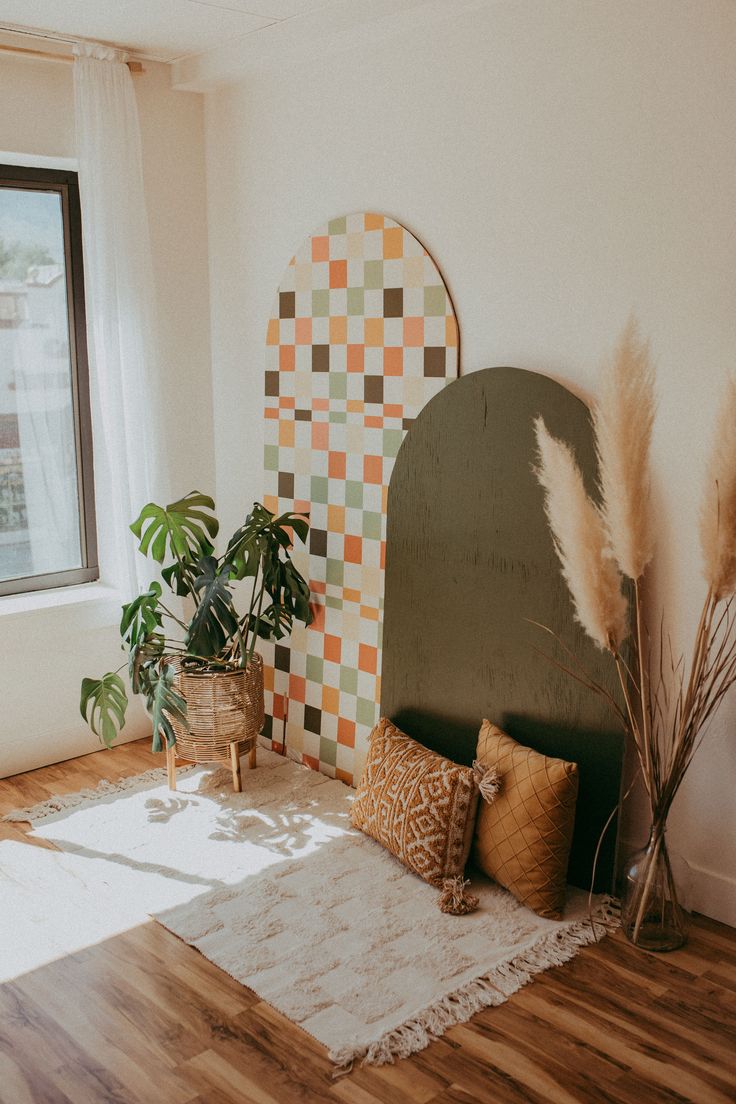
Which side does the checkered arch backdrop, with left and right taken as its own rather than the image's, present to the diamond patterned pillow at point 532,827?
left

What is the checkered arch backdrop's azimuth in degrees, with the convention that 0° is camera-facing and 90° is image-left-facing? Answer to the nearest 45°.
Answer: approximately 45°

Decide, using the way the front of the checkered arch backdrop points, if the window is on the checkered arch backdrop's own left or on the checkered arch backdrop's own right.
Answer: on the checkered arch backdrop's own right
